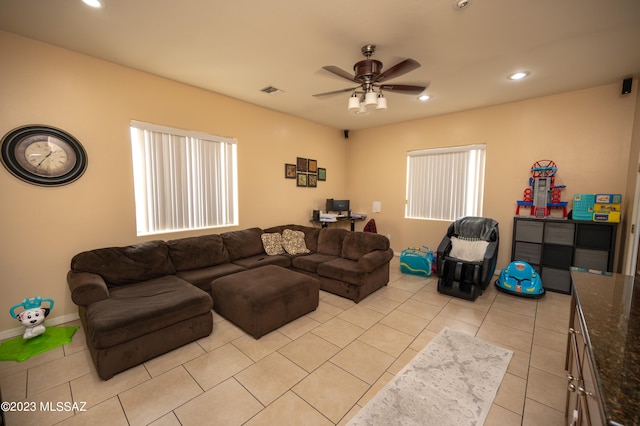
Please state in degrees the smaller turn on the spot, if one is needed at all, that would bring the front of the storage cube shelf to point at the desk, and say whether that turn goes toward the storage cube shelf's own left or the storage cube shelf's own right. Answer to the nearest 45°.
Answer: approximately 90° to the storage cube shelf's own right

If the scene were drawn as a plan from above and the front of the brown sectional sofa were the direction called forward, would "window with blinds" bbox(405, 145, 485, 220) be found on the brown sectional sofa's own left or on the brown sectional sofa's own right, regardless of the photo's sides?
on the brown sectional sofa's own left

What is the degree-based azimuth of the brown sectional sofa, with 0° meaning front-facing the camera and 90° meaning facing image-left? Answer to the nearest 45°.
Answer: approximately 315°

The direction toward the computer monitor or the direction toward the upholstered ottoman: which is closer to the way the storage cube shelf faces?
the upholstered ottoman

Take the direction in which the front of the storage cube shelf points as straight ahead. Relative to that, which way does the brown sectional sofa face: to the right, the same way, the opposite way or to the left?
to the left
